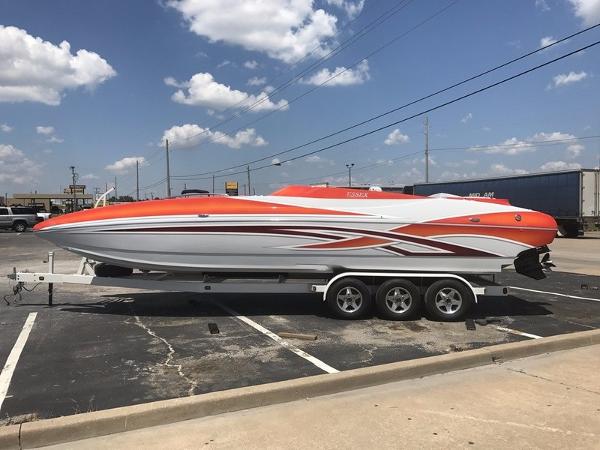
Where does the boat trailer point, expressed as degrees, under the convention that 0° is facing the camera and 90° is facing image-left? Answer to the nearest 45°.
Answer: approximately 90°

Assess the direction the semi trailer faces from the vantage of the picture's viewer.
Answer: facing away from the viewer and to the left of the viewer

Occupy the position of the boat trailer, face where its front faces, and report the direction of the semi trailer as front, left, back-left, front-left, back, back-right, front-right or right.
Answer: back-right

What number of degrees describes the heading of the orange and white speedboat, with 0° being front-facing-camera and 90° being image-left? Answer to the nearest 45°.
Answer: approximately 90°

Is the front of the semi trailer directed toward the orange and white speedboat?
no

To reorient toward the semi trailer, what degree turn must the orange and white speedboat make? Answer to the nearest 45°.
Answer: approximately 135° to its right

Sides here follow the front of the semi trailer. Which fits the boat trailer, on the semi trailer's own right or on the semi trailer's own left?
on the semi trailer's own left
